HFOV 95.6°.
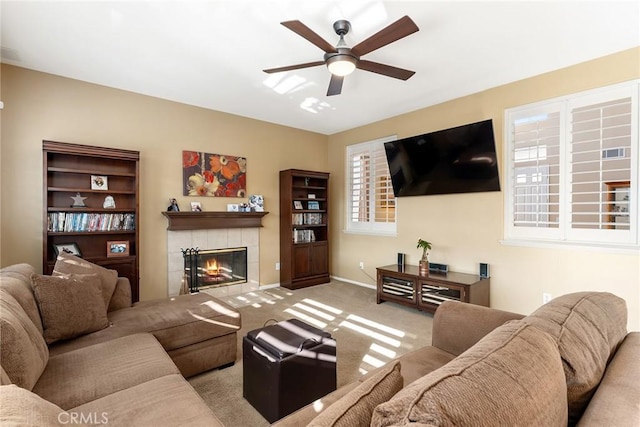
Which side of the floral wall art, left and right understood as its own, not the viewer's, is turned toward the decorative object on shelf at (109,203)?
right

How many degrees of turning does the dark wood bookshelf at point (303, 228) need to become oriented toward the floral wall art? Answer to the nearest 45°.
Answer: approximately 90° to its right

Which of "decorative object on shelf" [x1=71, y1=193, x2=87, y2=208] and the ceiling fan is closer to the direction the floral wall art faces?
the ceiling fan

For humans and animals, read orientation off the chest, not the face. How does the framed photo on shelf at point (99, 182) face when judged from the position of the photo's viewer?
facing the viewer

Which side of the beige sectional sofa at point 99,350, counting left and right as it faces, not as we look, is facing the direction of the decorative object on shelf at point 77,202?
left

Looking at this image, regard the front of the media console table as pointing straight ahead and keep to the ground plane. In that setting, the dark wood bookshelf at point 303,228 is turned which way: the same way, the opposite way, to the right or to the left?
to the left

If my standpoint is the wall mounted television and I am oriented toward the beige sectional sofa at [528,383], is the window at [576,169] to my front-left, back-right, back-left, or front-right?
front-left

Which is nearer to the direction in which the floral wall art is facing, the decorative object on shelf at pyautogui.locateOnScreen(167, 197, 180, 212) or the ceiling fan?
the ceiling fan

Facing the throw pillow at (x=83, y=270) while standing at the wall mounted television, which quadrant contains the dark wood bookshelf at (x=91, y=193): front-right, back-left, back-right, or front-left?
front-right

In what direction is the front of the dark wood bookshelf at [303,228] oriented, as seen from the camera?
facing the viewer and to the right of the viewer

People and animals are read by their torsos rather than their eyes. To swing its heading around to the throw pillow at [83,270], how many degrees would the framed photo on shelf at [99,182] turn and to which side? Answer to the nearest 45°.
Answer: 0° — it already faces it

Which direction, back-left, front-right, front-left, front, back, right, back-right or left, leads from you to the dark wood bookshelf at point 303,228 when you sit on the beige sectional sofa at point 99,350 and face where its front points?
front-left

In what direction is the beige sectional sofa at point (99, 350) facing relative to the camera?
to the viewer's right

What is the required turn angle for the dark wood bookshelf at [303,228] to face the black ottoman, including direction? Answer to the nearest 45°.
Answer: approximately 45° to its right

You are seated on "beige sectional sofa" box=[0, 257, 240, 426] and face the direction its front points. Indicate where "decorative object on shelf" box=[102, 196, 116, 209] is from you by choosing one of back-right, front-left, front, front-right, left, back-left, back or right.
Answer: left

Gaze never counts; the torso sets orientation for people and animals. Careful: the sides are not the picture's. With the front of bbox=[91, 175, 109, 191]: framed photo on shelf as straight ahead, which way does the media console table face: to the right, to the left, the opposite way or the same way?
to the right
